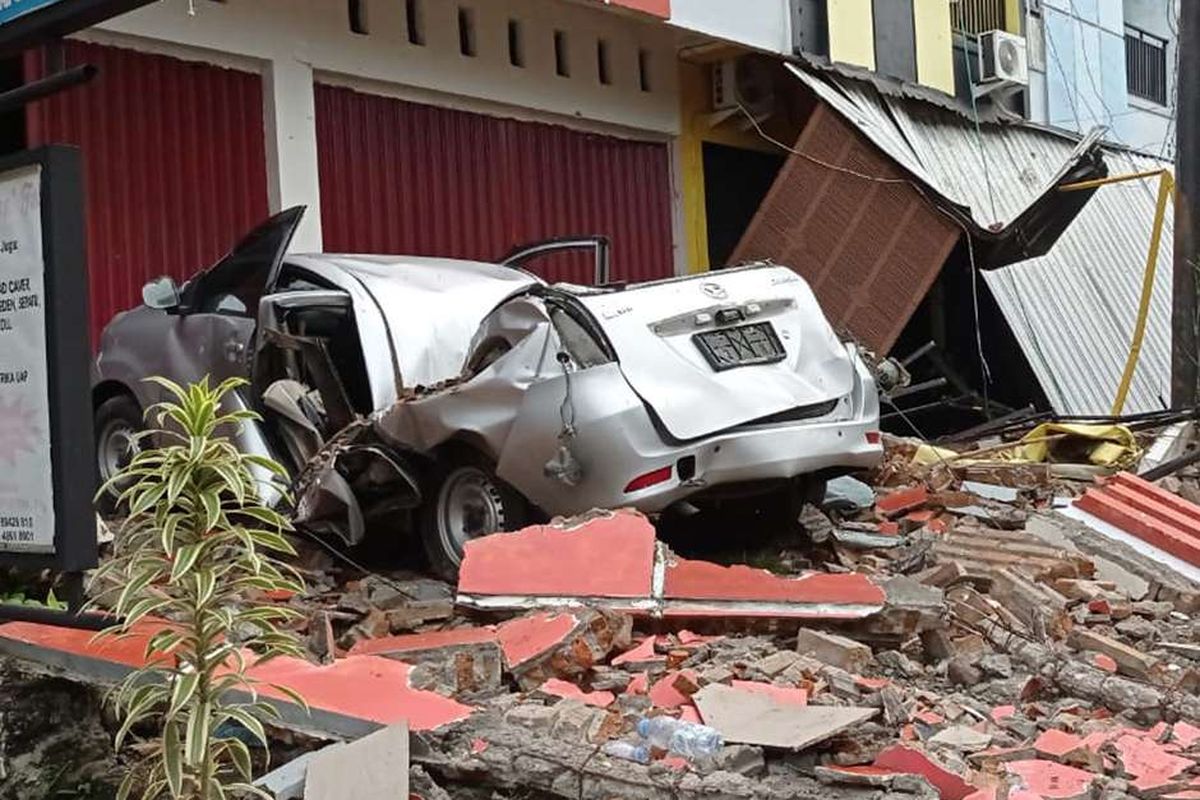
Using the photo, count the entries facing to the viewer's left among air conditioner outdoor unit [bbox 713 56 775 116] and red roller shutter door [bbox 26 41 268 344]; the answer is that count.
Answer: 0

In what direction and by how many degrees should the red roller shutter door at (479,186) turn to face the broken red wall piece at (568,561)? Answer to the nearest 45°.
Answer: approximately 45° to its right

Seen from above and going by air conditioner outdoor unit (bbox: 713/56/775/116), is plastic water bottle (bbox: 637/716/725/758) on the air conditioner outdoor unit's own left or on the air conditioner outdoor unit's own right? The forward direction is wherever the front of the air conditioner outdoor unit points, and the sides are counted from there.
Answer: on the air conditioner outdoor unit's own right

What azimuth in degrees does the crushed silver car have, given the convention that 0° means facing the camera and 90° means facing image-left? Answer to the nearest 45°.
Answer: approximately 135°

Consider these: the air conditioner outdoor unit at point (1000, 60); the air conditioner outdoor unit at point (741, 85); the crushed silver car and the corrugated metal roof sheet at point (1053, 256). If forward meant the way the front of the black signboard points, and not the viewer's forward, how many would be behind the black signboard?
4

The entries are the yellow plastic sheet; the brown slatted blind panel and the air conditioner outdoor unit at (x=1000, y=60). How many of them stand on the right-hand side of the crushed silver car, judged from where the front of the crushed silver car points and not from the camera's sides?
3

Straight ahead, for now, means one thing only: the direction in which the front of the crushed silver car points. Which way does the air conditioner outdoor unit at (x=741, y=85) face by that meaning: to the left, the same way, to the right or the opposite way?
the opposite way

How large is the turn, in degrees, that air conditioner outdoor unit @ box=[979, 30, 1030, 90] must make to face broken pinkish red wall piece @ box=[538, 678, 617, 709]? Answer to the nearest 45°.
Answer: approximately 45° to its right

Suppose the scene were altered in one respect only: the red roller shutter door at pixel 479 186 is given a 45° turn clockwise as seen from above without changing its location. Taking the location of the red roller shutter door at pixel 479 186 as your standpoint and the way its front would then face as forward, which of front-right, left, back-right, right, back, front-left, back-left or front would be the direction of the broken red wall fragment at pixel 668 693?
front

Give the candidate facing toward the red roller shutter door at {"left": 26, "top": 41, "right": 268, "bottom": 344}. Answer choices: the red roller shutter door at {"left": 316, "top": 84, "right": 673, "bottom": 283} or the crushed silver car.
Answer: the crushed silver car

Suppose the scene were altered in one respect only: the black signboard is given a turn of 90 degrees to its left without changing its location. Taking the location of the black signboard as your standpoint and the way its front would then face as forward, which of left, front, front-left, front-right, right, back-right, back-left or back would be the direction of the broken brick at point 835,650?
front-left

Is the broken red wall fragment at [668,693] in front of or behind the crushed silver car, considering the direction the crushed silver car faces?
behind

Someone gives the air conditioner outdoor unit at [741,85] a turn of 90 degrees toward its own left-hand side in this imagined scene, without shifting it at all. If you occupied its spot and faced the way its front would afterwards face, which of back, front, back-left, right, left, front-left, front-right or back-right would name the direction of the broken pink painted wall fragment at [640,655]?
back-right

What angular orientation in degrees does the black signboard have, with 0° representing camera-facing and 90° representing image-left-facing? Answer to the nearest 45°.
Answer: approximately 45°

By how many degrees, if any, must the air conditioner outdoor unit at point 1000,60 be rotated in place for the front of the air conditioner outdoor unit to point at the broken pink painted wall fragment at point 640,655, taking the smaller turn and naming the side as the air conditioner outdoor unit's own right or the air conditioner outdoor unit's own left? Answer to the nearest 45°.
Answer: approximately 45° to the air conditioner outdoor unit's own right

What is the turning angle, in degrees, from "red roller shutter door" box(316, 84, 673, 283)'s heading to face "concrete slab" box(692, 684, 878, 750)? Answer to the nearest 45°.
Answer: approximately 45° to its right

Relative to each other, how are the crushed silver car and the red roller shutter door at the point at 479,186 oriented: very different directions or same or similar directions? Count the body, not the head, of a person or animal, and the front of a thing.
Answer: very different directions

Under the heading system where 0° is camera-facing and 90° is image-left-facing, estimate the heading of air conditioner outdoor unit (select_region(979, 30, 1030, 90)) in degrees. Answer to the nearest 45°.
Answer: approximately 315°

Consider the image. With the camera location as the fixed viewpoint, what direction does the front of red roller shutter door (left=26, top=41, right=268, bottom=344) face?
facing the viewer and to the right of the viewer

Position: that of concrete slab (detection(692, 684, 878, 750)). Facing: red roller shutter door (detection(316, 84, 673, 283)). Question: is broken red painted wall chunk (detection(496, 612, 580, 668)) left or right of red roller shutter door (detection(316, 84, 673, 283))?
left

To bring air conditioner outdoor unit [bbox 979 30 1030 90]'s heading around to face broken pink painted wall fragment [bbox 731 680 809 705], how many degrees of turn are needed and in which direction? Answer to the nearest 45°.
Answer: approximately 45° to its right
